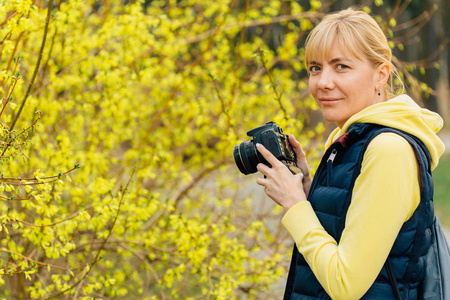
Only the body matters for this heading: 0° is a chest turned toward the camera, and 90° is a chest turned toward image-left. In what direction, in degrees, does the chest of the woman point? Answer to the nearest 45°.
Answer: approximately 90°

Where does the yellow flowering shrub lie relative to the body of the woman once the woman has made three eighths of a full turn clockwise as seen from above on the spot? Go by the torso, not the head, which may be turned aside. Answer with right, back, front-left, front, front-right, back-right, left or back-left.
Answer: left
